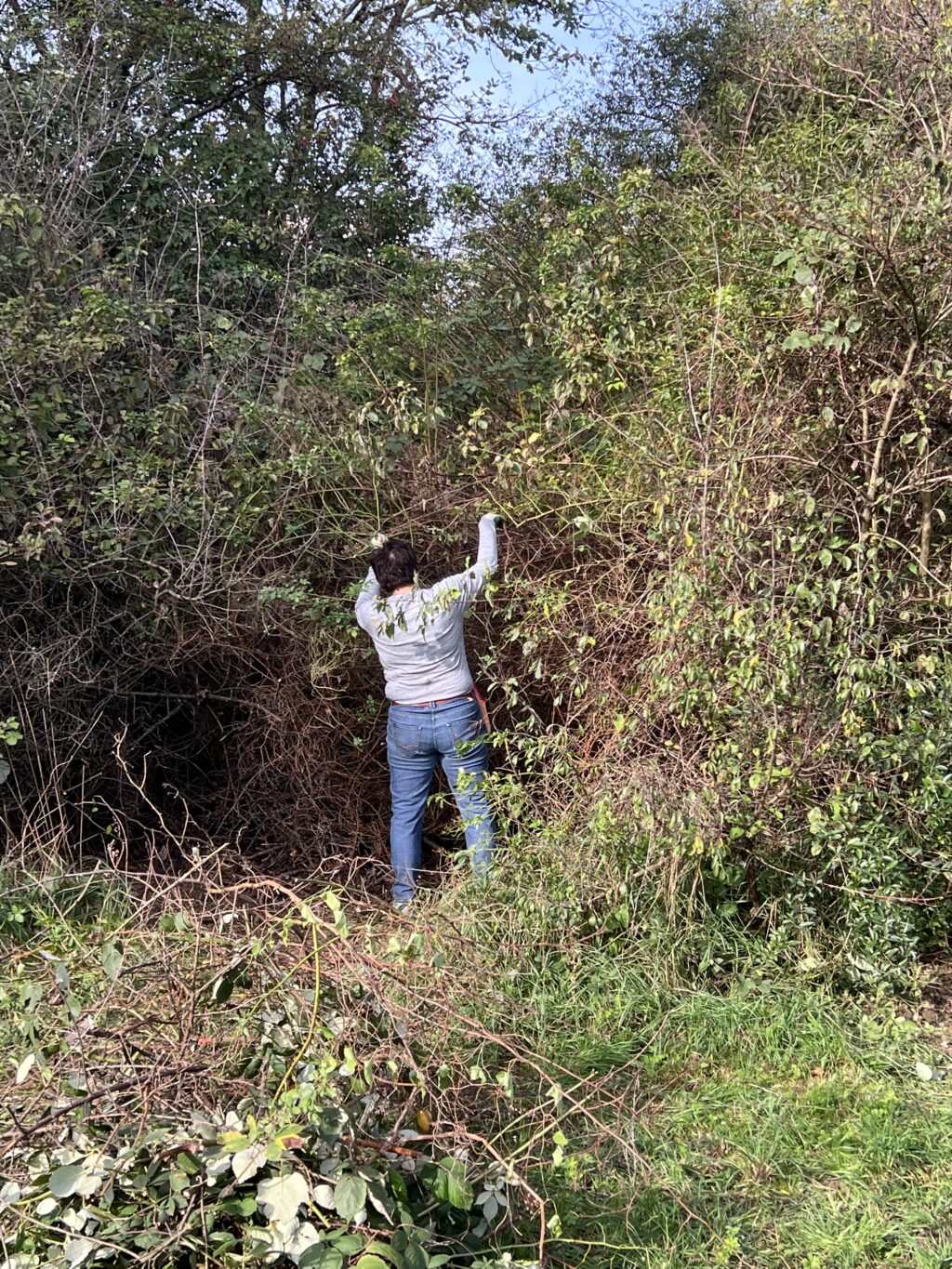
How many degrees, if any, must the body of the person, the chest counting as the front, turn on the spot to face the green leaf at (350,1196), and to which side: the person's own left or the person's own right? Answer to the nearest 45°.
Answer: approximately 180°

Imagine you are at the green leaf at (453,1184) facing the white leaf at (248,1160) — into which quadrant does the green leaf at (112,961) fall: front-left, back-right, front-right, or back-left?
front-right

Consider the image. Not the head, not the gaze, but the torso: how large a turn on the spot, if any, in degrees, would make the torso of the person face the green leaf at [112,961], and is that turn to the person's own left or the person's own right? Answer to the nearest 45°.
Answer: approximately 180°

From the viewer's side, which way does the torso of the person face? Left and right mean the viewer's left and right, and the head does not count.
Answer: facing away from the viewer

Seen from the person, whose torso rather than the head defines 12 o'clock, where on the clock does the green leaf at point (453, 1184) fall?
The green leaf is roughly at 6 o'clock from the person.

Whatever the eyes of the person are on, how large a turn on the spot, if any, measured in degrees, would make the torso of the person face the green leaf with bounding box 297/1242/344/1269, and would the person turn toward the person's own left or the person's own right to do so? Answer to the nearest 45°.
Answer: approximately 180°

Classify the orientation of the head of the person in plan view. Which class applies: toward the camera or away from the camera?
away from the camera

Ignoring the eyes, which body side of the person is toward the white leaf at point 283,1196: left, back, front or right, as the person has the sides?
back
